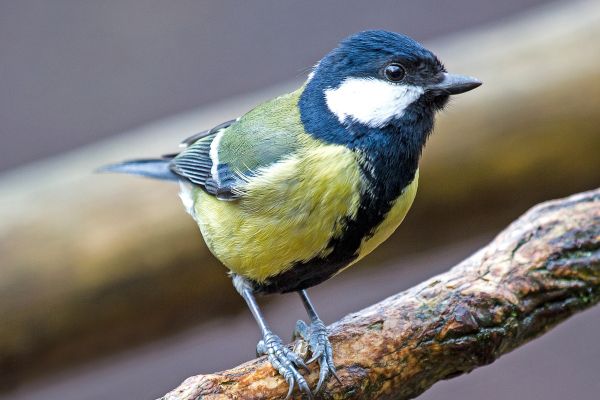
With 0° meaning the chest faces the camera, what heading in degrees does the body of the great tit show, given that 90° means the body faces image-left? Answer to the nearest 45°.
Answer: approximately 315°
